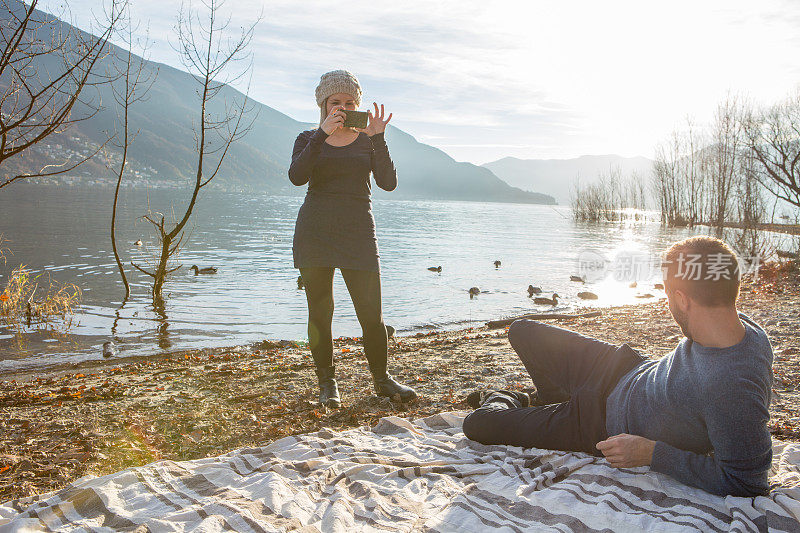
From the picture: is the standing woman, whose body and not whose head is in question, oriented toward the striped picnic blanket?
yes

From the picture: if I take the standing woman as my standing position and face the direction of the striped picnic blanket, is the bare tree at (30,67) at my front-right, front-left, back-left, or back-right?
back-right

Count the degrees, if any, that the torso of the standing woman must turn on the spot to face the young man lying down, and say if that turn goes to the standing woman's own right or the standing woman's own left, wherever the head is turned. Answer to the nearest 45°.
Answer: approximately 45° to the standing woman's own left

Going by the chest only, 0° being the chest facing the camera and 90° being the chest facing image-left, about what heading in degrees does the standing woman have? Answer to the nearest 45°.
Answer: approximately 0°

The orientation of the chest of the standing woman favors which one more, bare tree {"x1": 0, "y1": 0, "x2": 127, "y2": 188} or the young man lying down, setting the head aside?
the young man lying down

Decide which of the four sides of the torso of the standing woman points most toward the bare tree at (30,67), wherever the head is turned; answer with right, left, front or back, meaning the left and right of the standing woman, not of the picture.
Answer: right

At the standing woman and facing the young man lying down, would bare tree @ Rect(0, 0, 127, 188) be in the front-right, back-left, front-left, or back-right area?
back-right
